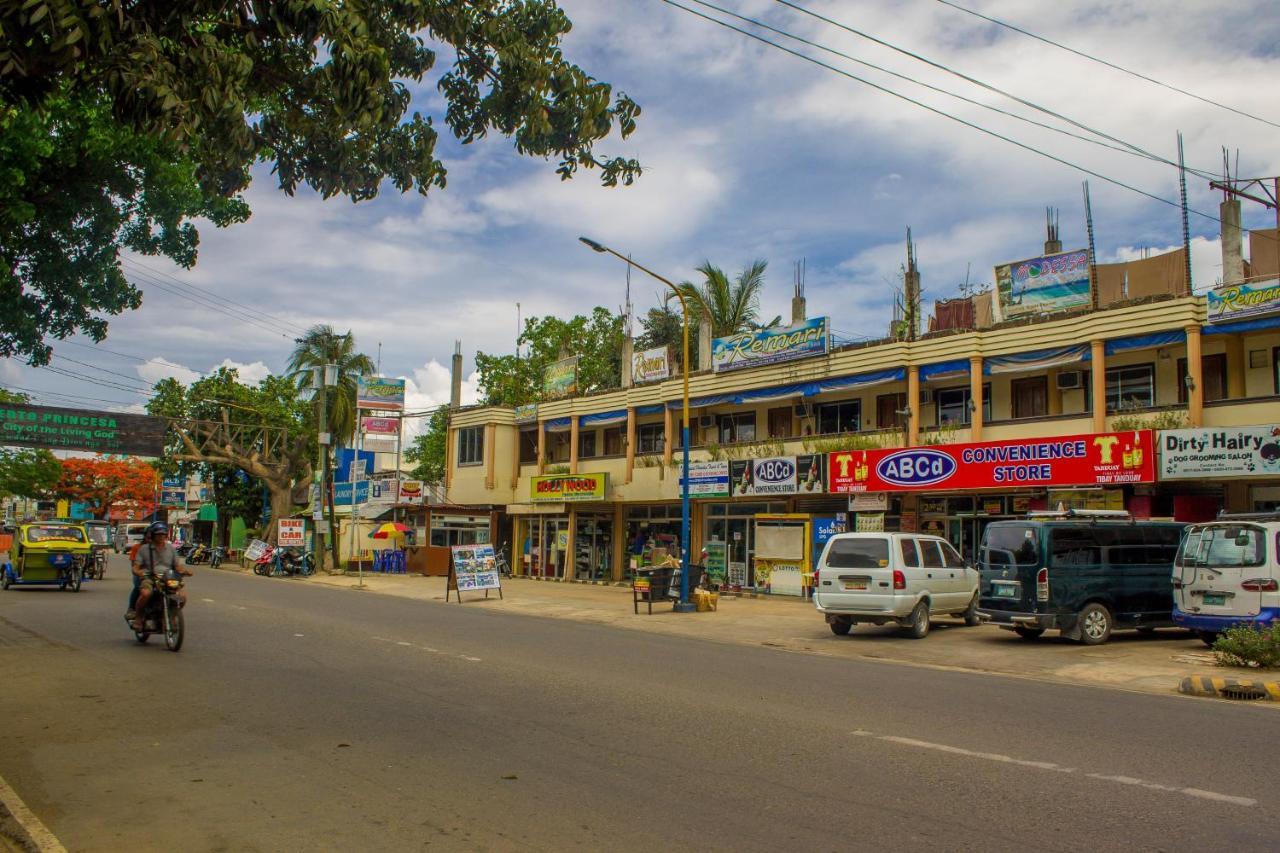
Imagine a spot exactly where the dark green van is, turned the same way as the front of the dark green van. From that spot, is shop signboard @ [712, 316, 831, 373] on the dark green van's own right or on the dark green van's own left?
on the dark green van's own left

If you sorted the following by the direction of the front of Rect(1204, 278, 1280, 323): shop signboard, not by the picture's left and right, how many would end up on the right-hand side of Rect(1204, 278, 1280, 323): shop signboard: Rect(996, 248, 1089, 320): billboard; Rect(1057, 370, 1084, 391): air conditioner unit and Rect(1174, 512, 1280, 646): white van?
2

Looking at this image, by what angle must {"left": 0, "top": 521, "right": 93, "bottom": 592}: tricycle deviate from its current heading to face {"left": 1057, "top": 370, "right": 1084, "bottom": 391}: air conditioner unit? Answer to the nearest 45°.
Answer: approximately 45° to its left

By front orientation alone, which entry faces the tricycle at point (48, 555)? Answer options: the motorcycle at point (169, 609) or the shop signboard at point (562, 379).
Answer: the shop signboard

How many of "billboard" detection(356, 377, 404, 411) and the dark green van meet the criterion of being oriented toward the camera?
1

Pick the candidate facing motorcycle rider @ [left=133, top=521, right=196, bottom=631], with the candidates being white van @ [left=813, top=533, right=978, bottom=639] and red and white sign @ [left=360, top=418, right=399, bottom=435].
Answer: the red and white sign

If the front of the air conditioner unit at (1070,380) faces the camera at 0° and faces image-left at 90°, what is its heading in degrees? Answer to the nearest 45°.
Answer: approximately 45°

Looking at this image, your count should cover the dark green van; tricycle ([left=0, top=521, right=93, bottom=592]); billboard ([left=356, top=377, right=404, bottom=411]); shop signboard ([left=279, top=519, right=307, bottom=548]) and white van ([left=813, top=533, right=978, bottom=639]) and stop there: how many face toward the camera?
3

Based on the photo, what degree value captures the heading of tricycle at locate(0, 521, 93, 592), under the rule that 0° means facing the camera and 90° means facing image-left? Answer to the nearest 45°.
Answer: approximately 0°

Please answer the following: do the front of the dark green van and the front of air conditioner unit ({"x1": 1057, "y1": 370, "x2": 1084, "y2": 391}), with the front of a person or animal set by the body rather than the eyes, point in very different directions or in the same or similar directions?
very different directions

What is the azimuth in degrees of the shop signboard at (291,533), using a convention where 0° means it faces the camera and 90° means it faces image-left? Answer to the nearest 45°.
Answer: approximately 0°

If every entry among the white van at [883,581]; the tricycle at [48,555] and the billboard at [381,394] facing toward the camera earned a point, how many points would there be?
2

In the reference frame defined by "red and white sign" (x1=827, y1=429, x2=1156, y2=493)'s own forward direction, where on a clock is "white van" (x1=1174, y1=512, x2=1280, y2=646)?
The white van is roughly at 10 o'clock from the red and white sign.

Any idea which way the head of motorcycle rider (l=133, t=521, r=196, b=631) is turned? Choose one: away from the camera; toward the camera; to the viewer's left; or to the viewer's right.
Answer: toward the camera

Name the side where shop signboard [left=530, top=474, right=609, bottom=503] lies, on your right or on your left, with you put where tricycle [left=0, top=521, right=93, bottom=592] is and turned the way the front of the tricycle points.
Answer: on your left

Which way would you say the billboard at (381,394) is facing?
toward the camera

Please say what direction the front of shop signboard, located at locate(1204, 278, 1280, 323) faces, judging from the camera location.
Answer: facing the viewer and to the left of the viewer

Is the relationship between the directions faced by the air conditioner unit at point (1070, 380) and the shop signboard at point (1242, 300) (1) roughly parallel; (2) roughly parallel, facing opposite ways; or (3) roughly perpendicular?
roughly parallel

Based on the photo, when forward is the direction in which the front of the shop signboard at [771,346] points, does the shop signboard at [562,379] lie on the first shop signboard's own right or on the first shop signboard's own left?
on the first shop signboard's own right

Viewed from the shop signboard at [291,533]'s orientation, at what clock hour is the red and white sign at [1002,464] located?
The red and white sign is roughly at 11 o'clock from the shop signboard.

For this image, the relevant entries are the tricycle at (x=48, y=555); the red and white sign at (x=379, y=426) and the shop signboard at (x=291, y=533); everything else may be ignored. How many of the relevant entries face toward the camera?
3
